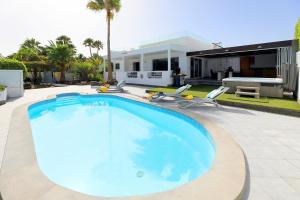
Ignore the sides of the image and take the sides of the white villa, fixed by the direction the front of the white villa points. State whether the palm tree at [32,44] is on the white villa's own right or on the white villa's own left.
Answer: on the white villa's own right

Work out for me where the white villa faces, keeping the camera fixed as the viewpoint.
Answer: facing the viewer and to the left of the viewer

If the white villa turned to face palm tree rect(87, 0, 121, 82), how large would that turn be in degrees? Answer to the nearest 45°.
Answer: approximately 45° to its right

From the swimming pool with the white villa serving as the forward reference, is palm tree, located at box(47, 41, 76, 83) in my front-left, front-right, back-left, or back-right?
front-left

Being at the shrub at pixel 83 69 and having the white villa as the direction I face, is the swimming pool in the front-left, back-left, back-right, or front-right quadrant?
front-right

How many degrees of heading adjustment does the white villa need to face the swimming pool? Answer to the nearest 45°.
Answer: approximately 45° to its left

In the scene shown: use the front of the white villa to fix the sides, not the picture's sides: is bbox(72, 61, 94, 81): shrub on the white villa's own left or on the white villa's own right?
on the white villa's own right
